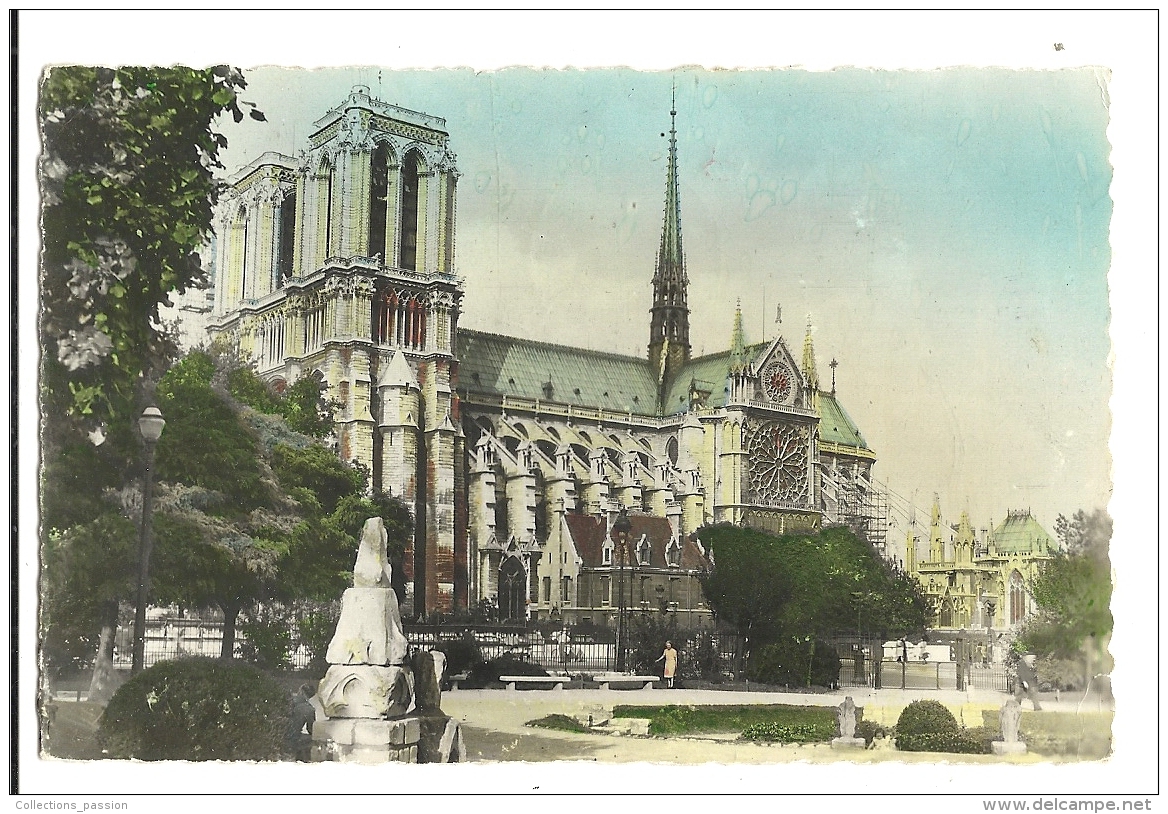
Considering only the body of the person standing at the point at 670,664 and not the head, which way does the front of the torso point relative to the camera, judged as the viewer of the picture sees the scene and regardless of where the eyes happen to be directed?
toward the camera

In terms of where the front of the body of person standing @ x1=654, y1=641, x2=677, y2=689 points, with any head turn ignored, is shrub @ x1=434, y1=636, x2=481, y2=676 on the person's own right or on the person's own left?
on the person's own right

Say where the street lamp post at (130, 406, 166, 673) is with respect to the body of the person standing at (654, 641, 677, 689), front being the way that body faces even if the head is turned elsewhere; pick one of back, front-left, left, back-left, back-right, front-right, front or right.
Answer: front-right

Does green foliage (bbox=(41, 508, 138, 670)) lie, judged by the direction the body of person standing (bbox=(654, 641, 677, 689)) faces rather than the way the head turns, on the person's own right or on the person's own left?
on the person's own right

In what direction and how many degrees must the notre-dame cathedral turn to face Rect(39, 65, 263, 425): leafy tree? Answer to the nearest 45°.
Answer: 0° — it already faces it

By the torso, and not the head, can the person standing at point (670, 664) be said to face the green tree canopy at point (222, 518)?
no

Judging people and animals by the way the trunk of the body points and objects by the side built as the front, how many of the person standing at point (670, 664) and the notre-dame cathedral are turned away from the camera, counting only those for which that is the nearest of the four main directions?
0

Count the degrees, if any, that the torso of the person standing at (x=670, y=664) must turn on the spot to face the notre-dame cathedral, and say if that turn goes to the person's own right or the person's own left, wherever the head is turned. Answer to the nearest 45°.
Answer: approximately 135° to the person's own right

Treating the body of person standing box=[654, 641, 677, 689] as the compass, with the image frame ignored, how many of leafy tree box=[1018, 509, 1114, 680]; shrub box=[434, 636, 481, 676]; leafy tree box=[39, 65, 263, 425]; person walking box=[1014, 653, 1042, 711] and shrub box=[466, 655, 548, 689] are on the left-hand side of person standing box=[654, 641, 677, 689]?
2

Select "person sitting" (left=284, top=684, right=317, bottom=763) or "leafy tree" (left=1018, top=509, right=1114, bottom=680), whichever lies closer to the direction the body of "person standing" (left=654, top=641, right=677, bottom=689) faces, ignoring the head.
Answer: the person sitting

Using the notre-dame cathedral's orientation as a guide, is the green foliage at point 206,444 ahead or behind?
ahead

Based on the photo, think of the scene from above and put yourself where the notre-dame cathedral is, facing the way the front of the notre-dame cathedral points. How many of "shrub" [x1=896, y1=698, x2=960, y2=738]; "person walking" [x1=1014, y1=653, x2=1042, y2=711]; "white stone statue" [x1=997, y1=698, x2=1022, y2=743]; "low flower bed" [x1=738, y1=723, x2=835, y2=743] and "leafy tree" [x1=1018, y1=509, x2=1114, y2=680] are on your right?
0

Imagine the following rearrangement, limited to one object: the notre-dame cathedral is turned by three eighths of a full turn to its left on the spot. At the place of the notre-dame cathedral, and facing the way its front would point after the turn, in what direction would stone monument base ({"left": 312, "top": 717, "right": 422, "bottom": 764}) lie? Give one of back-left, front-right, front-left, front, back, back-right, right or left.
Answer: right

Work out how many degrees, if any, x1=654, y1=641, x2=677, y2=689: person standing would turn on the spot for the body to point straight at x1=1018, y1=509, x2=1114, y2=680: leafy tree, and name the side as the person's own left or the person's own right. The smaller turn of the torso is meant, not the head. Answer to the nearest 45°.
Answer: approximately 90° to the person's own left

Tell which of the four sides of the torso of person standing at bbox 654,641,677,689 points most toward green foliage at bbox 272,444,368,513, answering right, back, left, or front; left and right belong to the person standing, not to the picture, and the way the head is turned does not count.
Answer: right
